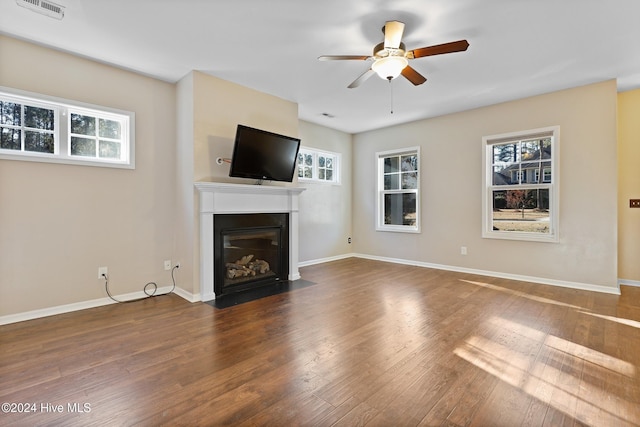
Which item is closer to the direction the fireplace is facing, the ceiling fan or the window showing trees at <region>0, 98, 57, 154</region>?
the ceiling fan

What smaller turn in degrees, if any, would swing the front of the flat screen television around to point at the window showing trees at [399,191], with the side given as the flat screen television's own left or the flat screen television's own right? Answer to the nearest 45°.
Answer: approximately 90° to the flat screen television's own left

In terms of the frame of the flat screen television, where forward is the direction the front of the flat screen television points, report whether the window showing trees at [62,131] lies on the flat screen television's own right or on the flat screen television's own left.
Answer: on the flat screen television's own right

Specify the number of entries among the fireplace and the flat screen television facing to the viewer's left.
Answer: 0

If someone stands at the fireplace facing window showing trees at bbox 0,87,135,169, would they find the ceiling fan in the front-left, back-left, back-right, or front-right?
back-left

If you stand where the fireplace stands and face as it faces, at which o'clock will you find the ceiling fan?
The ceiling fan is roughly at 12 o'clock from the fireplace.

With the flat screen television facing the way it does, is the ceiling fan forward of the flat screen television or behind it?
forward

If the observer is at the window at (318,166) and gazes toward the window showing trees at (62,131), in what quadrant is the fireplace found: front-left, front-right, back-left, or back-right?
front-left

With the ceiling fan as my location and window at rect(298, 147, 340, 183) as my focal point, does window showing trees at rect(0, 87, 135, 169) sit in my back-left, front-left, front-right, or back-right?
front-left

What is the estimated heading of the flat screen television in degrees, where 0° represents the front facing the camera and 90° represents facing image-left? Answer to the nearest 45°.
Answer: approximately 315°

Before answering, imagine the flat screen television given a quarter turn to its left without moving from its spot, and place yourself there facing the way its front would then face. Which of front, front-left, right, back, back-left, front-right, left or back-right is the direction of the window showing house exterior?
front-right

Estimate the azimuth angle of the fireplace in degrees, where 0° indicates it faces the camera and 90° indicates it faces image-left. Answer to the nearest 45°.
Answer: approximately 315°

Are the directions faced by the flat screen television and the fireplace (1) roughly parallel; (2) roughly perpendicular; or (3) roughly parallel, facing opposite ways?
roughly parallel
